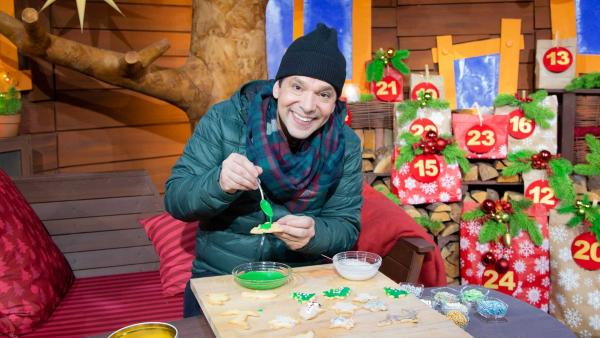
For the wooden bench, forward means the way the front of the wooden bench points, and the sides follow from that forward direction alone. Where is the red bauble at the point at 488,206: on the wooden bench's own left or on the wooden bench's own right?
on the wooden bench's own left

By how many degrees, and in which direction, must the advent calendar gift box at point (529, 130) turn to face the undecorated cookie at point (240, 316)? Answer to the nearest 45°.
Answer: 0° — it already faces it

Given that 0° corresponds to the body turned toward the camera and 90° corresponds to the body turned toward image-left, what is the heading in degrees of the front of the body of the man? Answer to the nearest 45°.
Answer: approximately 0°

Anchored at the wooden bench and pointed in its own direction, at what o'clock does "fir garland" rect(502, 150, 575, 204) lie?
The fir garland is roughly at 9 o'clock from the wooden bench.

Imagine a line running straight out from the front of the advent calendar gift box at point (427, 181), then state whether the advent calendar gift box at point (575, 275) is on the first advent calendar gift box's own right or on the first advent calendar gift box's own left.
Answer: on the first advent calendar gift box's own left

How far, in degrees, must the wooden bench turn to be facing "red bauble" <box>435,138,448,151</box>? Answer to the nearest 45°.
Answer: approximately 90° to its left

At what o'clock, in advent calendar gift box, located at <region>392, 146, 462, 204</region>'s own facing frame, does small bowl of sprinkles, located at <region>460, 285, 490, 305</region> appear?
The small bowl of sprinkles is roughly at 12 o'clock from the advent calendar gift box.

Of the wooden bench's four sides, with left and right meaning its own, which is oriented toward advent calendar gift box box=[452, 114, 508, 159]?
left

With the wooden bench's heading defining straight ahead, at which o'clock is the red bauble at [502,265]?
The red bauble is roughly at 9 o'clock from the wooden bench.

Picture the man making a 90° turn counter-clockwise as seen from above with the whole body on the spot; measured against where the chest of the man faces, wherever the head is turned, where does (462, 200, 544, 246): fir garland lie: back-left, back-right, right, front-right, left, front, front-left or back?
front-left
